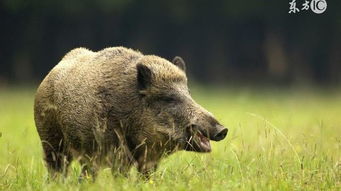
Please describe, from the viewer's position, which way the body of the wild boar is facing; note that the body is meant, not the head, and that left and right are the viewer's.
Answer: facing the viewer and to the right of the viewer
